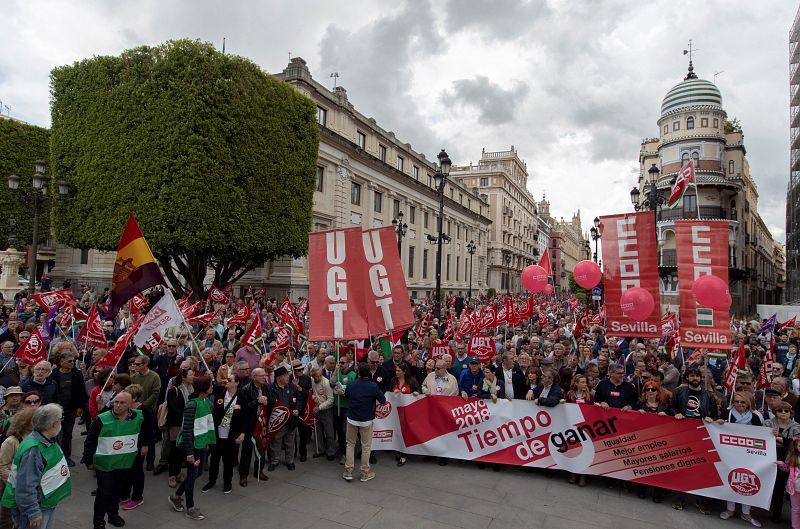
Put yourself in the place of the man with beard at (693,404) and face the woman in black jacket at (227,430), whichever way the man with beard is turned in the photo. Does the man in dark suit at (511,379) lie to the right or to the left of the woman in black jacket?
right

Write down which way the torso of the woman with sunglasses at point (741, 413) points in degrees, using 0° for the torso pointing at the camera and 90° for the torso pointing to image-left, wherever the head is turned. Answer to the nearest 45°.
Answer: approximately 0°

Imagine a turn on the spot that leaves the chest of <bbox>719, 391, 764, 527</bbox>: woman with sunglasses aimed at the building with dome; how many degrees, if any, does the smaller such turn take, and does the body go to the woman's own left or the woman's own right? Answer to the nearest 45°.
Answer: approximately 180°

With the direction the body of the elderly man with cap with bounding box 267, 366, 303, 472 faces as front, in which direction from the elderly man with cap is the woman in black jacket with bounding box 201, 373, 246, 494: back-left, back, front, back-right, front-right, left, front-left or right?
front-right

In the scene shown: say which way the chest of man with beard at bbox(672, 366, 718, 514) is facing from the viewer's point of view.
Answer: toward the camera

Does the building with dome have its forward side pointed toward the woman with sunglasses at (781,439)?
yes

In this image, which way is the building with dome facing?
toward the camera

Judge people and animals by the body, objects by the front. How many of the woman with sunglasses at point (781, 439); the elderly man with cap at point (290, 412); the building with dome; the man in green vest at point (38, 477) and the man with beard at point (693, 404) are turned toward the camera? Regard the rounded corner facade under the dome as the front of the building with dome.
4

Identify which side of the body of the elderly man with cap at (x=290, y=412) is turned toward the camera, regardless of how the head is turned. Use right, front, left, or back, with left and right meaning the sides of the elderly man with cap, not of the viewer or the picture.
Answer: front
